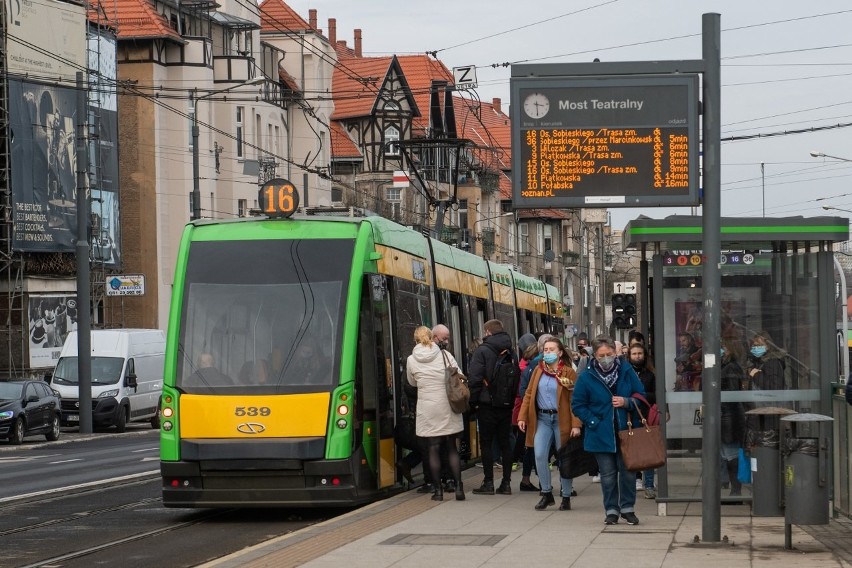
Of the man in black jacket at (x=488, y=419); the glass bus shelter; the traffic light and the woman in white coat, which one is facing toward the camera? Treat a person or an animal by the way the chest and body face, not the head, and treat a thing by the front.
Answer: the traffic light

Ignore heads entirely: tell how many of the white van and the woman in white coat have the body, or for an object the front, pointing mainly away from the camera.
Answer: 1

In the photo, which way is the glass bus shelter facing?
to the viewer's left

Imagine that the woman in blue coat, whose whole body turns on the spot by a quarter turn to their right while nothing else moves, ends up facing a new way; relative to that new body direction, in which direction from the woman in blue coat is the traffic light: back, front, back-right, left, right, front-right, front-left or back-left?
right

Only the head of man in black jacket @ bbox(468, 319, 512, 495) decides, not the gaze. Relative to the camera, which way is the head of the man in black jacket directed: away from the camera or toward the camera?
away from the camera
